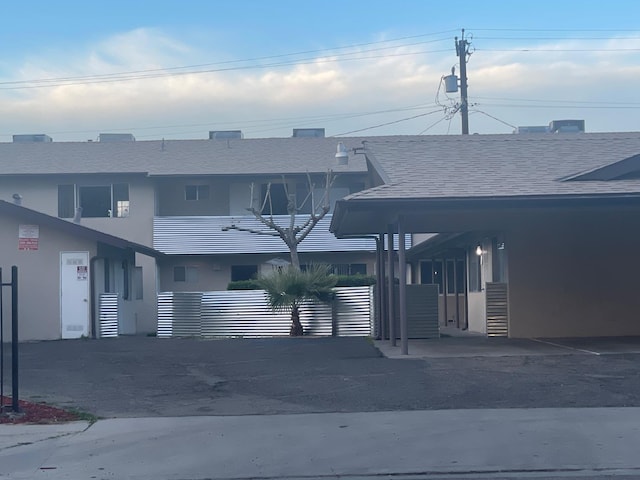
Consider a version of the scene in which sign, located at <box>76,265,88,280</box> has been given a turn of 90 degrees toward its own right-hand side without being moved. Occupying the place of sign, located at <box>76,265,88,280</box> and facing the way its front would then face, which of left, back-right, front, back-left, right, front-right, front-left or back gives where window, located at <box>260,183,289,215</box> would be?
back-right

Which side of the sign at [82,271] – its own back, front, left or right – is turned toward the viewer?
front

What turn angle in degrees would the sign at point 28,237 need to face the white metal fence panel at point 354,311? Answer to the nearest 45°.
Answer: approximately 90° to its left

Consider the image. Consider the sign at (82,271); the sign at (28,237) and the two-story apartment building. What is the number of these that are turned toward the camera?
3

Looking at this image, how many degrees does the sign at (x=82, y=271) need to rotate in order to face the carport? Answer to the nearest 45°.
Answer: approximately 45° to its left

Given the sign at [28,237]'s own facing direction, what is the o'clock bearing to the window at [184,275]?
The window is roughly at 7 o'clock from the sign.

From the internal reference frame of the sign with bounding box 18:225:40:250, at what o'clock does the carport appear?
The carport is roughly at 10 o'clock from the sign.

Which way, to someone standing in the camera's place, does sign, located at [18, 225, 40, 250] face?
facing the viewer

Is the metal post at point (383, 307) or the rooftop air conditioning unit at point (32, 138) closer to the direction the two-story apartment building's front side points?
the metal post

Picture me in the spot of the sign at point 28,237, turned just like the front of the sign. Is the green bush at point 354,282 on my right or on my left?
on my left

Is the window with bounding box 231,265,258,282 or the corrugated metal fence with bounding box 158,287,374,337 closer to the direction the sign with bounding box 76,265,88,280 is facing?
the corrugated metal fence

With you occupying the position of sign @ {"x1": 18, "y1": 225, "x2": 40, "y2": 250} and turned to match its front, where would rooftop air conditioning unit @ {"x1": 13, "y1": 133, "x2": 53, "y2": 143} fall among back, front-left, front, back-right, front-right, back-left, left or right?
back

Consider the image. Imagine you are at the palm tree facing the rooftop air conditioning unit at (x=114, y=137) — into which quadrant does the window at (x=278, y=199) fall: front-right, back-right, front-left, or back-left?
front-right

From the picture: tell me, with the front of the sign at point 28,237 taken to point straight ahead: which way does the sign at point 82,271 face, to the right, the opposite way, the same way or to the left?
the same way

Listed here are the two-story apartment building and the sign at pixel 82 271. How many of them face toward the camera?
2

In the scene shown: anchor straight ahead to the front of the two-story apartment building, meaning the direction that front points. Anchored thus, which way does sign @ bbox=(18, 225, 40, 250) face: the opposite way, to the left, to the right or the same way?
the same way

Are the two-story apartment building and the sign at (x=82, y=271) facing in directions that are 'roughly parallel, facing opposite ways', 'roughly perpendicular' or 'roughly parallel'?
roughly parallel
